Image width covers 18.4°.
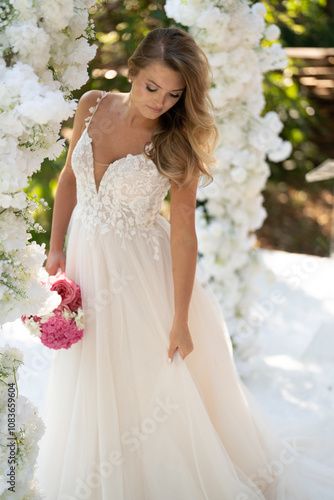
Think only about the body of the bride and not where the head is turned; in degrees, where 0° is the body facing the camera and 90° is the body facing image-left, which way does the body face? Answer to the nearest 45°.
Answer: approximately 45°
